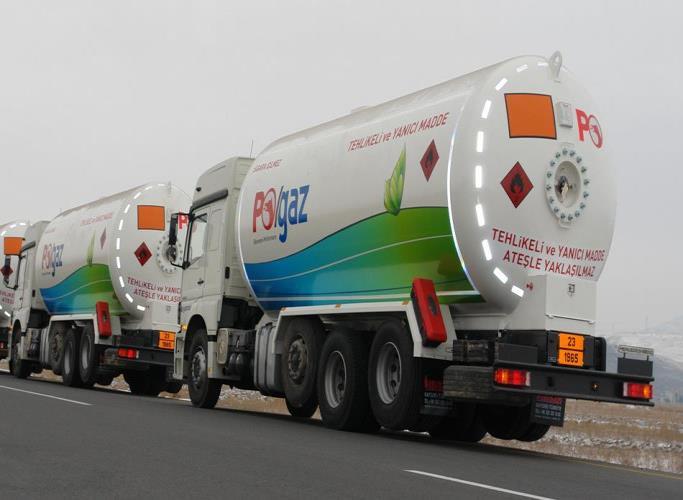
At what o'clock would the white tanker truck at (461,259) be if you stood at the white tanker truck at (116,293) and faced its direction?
the white tanker truck at (461,259) is roughly at 7 o'clock from the white tanker truck at (116,293).

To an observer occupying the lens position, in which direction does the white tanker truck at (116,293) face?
facing away from the viewer and to the left of the viewer

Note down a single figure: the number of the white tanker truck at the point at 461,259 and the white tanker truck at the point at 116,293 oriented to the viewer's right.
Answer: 0

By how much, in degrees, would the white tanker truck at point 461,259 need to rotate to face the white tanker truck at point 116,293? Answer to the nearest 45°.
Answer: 0° — it already faces it

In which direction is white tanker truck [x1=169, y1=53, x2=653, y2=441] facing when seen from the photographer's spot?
facing away from the viewer and to the left of the viewer

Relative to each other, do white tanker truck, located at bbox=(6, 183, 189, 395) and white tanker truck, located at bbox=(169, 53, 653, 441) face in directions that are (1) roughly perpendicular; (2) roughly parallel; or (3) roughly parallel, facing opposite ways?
roughly parallel
